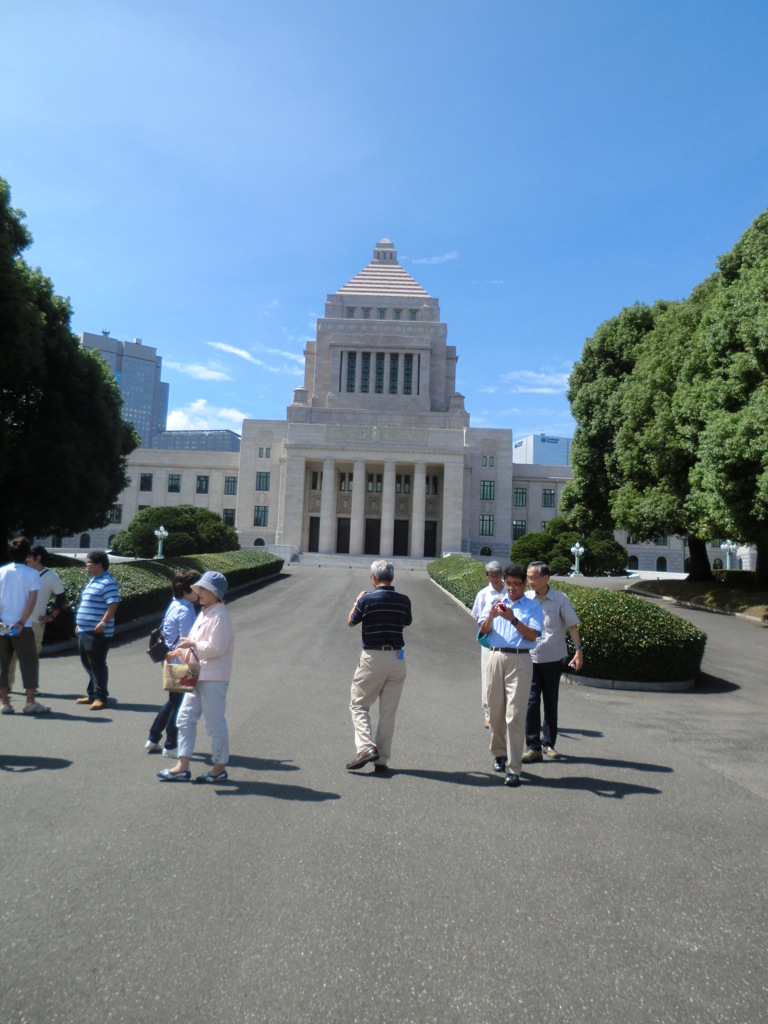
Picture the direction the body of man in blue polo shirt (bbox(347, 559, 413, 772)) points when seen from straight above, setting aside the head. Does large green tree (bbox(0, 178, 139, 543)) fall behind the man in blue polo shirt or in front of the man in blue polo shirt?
in front

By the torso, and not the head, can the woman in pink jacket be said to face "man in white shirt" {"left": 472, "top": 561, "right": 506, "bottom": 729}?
no

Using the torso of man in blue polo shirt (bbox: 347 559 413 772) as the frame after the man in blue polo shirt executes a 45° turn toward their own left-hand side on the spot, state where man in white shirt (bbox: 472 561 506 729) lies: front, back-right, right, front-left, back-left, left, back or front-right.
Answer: right

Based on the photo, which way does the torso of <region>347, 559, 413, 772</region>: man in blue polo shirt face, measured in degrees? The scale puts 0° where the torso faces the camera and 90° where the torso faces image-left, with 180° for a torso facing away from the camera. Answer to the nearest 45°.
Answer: approximately 180°

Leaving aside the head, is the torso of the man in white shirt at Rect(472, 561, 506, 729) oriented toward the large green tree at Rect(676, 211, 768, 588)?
no

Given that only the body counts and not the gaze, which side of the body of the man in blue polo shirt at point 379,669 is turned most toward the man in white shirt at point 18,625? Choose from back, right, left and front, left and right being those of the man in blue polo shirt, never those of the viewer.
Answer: left

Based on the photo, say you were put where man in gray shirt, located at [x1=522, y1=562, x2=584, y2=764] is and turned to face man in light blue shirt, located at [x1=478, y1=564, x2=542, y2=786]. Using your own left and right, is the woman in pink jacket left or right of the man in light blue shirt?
right

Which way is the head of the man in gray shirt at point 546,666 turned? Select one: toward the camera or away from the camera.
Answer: toward the camera

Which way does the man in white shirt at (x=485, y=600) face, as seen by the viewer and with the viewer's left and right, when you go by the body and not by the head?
facing the viewer and to the right of the viewer

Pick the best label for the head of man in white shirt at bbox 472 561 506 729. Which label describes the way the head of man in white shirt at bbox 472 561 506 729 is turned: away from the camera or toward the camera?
toward the camera

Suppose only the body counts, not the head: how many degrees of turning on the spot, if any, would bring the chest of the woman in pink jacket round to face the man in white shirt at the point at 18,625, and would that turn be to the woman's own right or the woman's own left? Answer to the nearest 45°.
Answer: approximately 45° to the woman's own right
